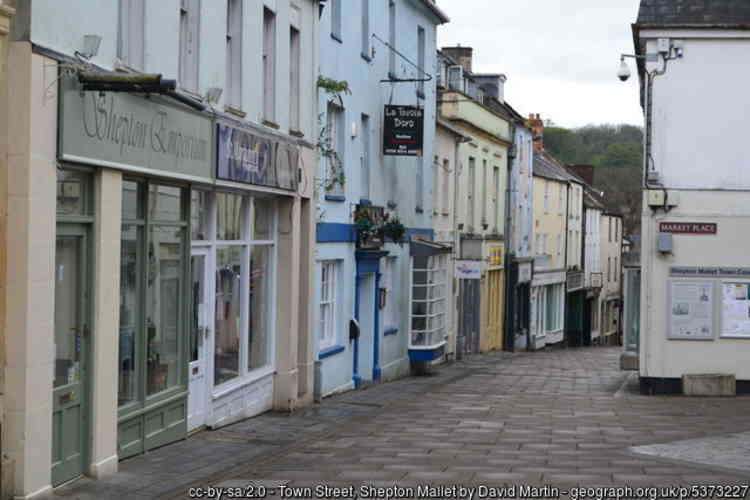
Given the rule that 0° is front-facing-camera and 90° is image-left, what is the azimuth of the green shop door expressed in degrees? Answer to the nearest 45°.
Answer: approximately 315°

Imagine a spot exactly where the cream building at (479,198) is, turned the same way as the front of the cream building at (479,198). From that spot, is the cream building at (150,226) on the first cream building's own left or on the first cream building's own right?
on the first cream building's own right

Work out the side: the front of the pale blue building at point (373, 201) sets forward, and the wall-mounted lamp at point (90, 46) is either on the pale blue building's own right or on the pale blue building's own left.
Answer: on the pale blue building's own right

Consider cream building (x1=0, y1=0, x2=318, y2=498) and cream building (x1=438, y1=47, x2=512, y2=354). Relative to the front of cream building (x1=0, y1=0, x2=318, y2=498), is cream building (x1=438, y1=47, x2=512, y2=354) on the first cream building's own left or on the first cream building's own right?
on the first cream building's own left

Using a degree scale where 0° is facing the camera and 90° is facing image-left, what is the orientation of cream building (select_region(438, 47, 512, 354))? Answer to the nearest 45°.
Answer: approximately 315°

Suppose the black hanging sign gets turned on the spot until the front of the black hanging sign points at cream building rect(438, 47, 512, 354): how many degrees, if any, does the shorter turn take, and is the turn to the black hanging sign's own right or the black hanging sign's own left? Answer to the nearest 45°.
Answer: approximately 180°

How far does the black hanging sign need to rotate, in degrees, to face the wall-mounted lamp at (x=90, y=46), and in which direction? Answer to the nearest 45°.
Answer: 0° — it already faces it

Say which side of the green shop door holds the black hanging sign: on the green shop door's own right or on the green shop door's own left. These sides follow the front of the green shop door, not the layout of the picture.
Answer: on the green shop door's own left

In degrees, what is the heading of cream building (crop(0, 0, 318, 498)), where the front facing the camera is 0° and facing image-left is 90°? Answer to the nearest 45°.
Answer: approximately 315°

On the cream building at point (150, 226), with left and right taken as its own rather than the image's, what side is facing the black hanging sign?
left

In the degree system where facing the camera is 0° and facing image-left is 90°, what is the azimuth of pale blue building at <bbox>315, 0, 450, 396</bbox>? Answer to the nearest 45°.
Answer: approximately 315°
